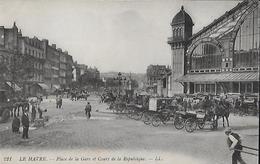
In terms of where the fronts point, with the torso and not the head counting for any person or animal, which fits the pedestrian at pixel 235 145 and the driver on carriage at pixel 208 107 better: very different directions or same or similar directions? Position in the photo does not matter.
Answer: very different directions

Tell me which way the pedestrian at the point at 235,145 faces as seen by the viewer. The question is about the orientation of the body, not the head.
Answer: to the viewer's left

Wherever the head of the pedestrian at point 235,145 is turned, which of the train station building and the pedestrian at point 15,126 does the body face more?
the pedestrian

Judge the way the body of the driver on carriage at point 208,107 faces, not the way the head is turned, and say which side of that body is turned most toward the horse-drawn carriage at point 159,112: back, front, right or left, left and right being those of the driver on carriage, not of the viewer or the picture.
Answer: back

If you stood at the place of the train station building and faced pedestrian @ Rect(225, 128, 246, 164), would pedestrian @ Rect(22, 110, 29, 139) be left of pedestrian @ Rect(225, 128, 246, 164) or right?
right

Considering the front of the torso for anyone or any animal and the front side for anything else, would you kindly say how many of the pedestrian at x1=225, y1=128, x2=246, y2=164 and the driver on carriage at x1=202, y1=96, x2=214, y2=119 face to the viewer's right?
1

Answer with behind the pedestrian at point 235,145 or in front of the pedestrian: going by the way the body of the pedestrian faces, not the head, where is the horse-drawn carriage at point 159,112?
in front

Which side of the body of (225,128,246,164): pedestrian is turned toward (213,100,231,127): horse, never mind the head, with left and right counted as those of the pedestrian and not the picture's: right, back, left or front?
right

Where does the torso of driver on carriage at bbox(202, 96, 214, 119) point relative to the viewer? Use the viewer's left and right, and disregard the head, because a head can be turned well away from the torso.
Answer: facing to the right of the viewer
